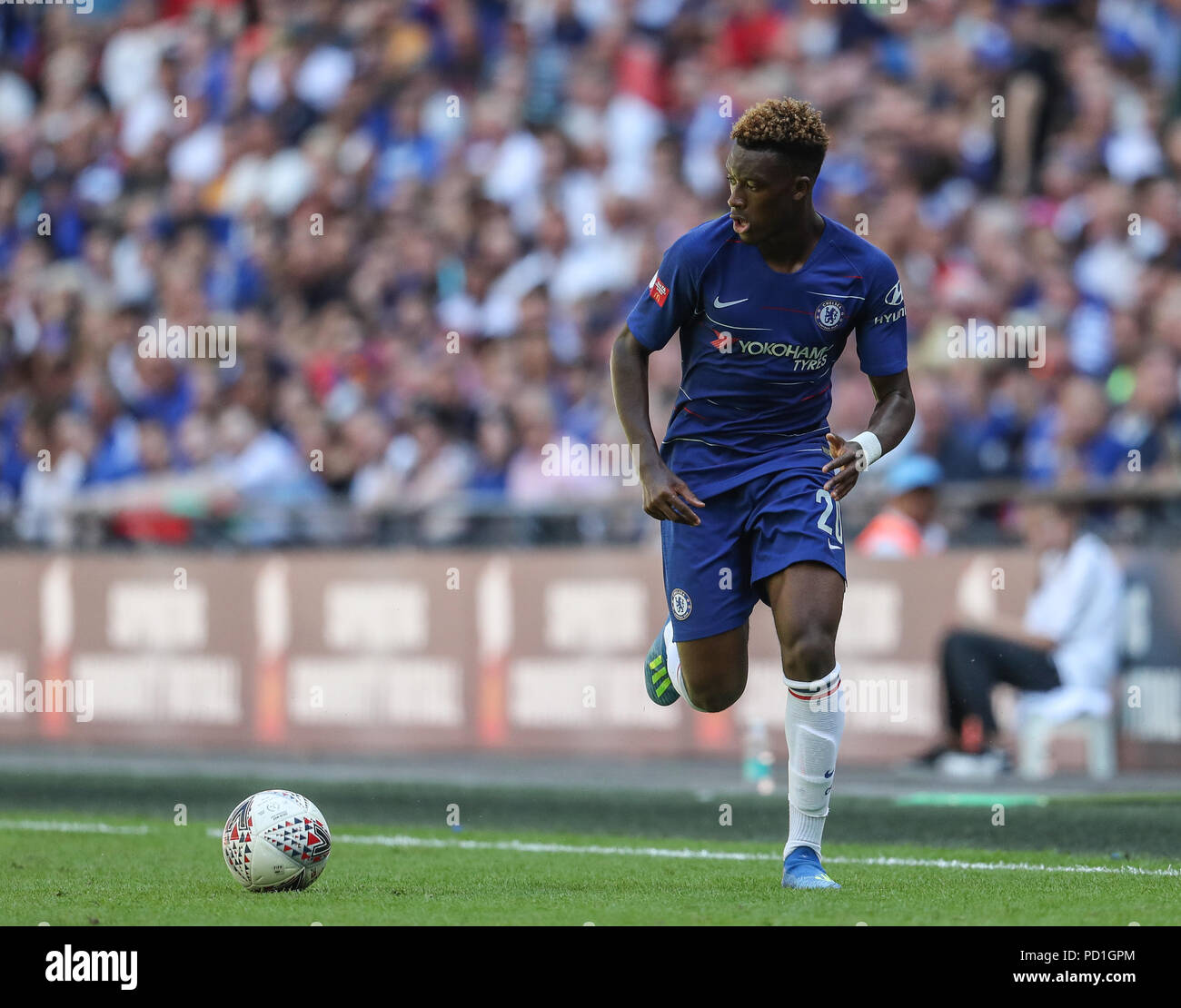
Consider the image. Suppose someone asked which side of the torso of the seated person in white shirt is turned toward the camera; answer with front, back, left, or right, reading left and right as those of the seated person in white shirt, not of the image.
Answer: left

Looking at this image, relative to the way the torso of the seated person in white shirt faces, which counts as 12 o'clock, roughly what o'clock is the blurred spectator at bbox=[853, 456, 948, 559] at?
The blurred spectator is roughly at 1 o'clock from the seated person in white shirt.

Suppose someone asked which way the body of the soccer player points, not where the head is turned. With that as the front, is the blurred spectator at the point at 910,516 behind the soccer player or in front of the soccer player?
behind

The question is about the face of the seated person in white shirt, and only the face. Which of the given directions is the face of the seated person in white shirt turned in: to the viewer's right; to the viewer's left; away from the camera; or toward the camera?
to the viewer's left

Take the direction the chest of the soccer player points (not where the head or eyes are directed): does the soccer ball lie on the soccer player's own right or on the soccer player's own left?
on the soccer player's own right

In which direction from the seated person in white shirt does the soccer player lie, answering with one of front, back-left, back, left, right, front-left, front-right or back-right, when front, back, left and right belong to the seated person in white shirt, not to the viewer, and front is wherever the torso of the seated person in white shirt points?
left

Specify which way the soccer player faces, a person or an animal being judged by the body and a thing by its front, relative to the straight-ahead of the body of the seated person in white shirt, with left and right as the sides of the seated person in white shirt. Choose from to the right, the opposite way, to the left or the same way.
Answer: to the left

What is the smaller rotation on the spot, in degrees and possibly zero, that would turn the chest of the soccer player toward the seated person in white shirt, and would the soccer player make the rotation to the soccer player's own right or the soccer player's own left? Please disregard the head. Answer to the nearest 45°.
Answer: approximately 180°
